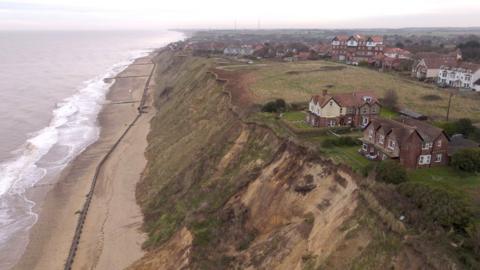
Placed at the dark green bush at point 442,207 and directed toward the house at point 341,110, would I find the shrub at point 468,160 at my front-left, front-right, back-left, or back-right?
front-right

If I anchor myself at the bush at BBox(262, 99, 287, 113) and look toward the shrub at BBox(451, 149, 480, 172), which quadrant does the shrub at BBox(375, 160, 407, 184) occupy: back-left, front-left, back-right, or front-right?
front-right

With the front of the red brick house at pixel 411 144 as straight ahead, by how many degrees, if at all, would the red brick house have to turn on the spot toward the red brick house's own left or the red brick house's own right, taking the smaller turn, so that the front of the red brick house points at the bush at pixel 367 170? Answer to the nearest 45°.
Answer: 0° — it already faces it

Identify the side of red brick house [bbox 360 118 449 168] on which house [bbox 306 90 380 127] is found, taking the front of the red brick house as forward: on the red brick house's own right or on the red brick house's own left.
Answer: on the red brick house's own right

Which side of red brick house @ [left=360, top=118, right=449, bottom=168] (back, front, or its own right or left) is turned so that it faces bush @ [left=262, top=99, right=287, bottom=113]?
right

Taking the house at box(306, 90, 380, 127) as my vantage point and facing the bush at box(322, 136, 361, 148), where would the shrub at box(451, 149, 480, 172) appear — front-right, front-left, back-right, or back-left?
front-left

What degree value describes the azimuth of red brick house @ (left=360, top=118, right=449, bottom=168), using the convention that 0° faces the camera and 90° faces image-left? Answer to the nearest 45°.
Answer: approximately 45°

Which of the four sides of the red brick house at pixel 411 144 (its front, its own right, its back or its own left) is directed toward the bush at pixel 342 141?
right

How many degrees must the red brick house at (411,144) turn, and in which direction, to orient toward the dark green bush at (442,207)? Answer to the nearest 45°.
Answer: approximately 45° to its left

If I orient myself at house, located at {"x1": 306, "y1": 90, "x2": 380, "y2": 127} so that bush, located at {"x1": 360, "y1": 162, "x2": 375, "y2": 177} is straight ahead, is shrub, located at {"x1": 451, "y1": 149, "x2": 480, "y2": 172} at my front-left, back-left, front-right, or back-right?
front-left

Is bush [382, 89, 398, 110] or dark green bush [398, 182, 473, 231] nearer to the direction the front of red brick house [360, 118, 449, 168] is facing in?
the dark green bush

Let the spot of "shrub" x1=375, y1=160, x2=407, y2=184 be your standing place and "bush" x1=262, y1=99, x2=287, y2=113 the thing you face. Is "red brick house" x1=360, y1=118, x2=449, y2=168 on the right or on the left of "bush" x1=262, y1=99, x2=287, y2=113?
right
